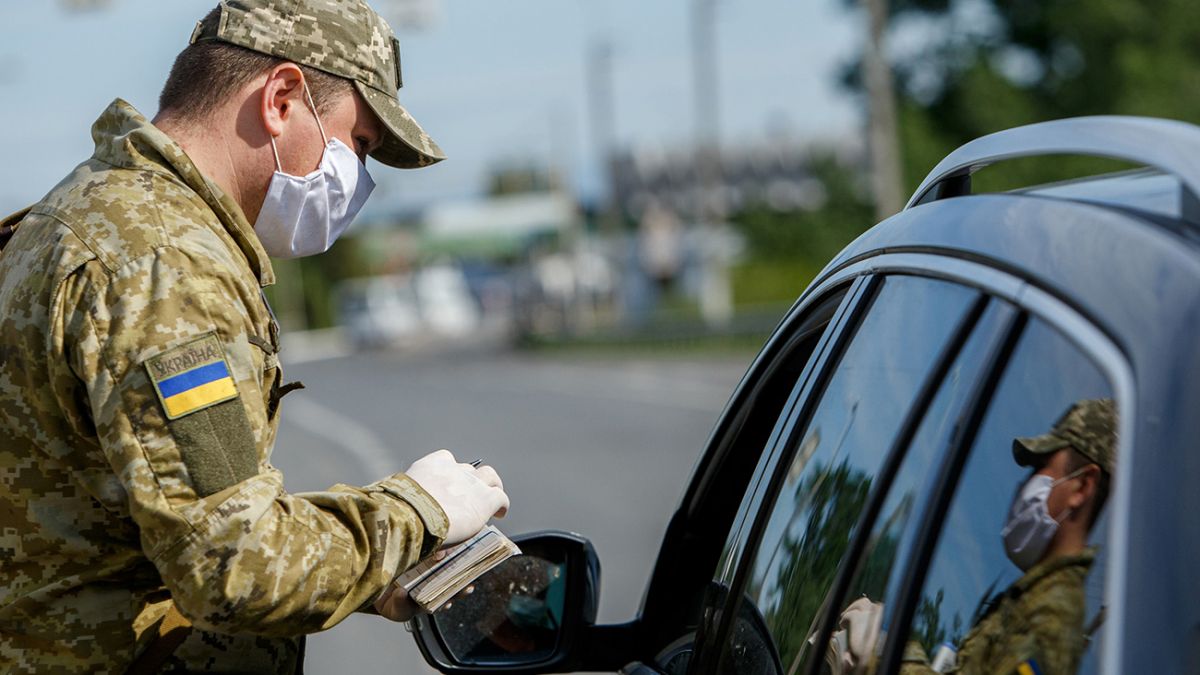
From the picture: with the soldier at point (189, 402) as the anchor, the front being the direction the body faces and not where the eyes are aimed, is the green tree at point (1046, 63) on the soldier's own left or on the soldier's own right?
on the soldier's own left

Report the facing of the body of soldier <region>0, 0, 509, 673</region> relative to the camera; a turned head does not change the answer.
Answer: to the viewer's right

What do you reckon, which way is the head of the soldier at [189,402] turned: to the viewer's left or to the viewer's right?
to the viewer's right

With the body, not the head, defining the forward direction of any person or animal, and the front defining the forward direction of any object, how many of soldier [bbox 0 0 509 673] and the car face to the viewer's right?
1

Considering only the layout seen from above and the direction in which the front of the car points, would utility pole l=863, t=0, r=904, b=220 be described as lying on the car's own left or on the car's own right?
on the car's own right

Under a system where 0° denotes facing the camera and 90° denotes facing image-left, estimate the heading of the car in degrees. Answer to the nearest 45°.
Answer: approximately 135°

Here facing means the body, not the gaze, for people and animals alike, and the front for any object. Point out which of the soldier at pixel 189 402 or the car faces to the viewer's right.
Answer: the soldier

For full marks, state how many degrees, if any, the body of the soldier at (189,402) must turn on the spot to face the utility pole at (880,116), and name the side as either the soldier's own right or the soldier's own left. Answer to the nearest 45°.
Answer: approximately 45° to the soldier's own left
